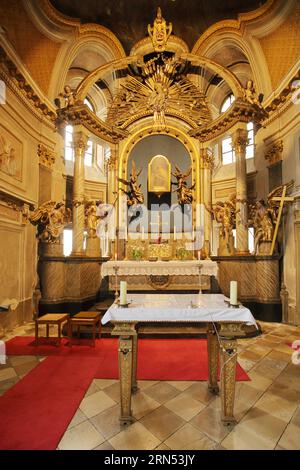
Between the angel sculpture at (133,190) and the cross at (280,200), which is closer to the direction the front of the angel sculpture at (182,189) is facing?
the angel sculpture

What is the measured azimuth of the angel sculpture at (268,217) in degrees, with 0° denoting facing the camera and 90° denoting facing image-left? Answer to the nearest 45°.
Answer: approximately 45°

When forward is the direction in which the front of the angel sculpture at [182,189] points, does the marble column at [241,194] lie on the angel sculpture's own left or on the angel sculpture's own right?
on the angel sculpture's own left

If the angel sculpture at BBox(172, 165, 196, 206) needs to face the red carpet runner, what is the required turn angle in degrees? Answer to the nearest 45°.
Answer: approximately 45° to its left

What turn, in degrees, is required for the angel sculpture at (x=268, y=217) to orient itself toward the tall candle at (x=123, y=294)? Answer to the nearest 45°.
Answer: approximately 45° to its left
